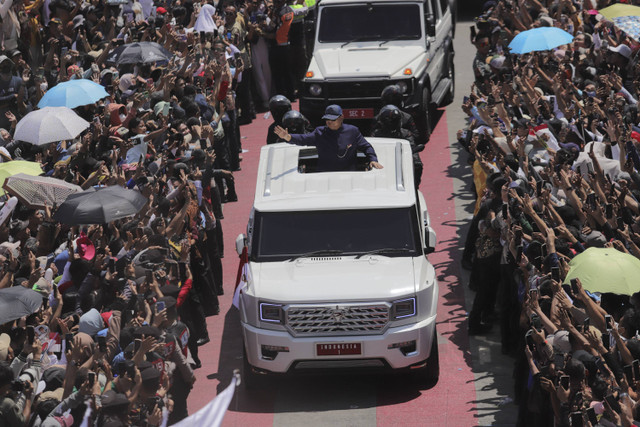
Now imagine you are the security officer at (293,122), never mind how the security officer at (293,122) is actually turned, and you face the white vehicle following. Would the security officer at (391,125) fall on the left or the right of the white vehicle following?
right

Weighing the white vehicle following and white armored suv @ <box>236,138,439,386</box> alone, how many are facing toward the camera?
2

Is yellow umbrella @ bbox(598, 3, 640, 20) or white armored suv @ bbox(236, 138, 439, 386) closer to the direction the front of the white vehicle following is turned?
the white armored suv

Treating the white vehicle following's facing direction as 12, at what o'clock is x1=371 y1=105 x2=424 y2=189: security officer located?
The security officer is roughly at 12 o'clock from the white vehicle following.

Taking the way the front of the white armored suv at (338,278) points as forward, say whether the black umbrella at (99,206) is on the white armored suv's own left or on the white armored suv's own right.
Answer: on the white armored suv's own right

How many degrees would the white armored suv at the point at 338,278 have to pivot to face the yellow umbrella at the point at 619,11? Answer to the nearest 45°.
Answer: approximately 135° to its left

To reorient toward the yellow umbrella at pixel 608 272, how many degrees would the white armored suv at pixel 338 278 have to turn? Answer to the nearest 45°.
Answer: approximately 45° to its left

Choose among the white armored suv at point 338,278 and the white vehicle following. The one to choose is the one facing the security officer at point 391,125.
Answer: the white vehicle following

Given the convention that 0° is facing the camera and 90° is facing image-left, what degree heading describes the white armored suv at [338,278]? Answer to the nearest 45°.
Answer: approximately 0°

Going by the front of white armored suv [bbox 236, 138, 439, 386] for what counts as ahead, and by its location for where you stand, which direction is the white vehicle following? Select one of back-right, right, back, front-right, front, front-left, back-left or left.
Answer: back
